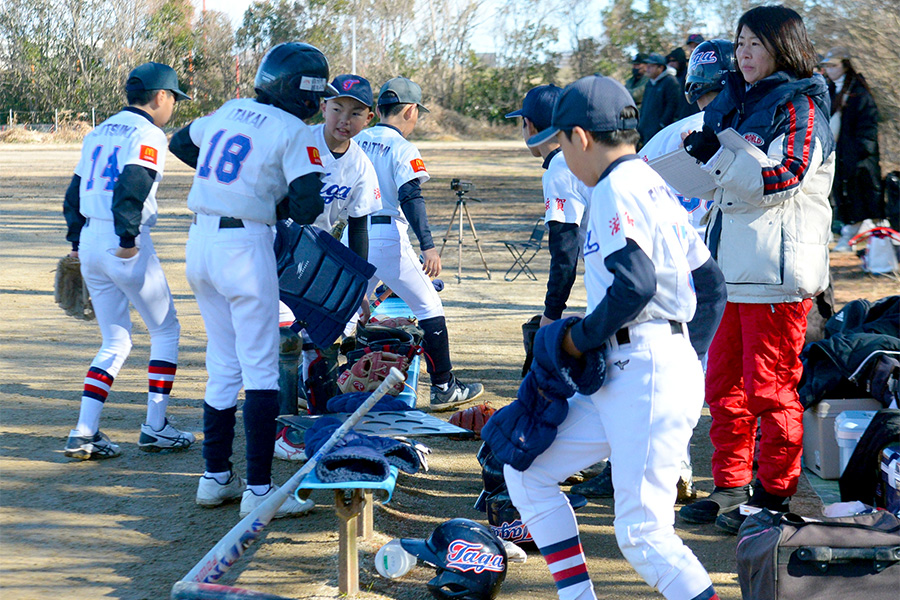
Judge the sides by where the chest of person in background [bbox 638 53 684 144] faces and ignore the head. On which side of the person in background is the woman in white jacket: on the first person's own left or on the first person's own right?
on the first person's own left

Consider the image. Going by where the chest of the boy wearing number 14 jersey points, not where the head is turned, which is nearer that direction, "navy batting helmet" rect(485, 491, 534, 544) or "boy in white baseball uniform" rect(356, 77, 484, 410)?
the boy in white baseball uniform

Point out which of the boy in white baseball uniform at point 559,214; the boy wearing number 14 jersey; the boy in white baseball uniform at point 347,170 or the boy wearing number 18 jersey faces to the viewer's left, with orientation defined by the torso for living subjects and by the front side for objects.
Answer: the boy in white baseball uniform at point 559,214

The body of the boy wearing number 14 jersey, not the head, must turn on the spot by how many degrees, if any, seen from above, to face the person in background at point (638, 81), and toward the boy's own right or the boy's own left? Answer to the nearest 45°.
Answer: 0° — they already face them

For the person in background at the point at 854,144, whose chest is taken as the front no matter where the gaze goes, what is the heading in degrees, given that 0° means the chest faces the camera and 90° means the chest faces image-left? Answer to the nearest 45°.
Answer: approximately 45°

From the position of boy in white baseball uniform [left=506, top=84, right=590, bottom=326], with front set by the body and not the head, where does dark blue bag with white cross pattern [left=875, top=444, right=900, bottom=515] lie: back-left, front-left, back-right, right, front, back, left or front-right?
back-left

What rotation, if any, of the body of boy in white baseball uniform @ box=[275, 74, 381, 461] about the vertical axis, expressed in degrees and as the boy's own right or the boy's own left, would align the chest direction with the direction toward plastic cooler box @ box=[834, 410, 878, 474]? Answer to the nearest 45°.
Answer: approximately 45° to the boy's own left

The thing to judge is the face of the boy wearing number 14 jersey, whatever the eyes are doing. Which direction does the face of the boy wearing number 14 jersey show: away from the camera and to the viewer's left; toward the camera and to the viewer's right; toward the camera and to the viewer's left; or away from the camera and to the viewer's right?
away from the camera and to the viewer's right

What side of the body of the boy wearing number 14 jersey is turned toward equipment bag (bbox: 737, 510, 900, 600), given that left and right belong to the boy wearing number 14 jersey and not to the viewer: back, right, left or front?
right

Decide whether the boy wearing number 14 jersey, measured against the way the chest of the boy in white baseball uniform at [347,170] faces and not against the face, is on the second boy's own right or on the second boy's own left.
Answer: on the second boy's own right
